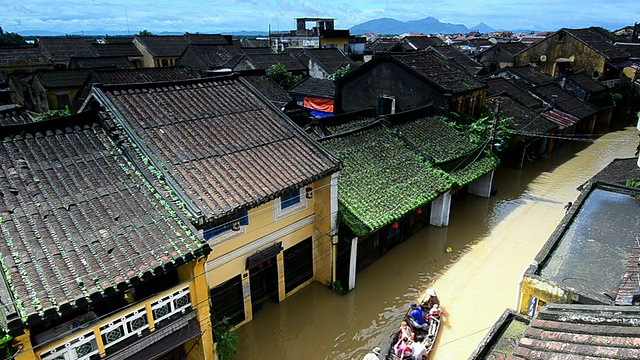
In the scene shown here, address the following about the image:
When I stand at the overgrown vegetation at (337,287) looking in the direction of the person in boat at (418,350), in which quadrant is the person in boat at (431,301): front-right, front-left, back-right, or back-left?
front-left

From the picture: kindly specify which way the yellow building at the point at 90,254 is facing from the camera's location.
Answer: facing the viewer and to the right of the viewer

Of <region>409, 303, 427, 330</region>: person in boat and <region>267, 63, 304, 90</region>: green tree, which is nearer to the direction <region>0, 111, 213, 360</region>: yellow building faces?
the person in boat

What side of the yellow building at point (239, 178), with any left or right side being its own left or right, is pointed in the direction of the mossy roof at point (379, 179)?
left

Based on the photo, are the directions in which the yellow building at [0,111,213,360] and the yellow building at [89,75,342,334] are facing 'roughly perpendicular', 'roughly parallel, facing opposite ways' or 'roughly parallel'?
roughly parallel

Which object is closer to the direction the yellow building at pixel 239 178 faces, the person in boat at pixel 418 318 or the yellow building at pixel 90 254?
the person in boat

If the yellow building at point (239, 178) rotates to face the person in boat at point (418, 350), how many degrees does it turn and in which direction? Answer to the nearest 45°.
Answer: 0° — it already faces them

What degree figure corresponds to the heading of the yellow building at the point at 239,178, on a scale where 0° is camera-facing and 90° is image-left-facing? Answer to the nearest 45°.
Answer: approximately 315°

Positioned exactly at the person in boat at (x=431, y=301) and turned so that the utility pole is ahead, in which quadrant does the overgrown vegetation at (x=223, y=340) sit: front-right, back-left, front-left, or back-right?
back-left

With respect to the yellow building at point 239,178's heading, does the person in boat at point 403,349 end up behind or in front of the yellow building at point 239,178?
in front

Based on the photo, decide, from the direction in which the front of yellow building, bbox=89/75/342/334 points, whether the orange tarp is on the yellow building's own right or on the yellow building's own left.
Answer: on the yellow building's own left

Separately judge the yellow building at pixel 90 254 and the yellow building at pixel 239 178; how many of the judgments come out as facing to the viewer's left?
0

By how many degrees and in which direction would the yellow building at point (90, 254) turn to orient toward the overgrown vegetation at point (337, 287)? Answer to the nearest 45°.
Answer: approximately 45° to its left

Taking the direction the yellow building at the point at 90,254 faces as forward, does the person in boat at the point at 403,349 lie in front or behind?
in front

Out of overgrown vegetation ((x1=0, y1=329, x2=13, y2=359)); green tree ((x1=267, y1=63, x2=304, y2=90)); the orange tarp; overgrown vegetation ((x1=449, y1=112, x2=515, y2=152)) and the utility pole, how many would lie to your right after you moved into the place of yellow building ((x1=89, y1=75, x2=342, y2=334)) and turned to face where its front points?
1
